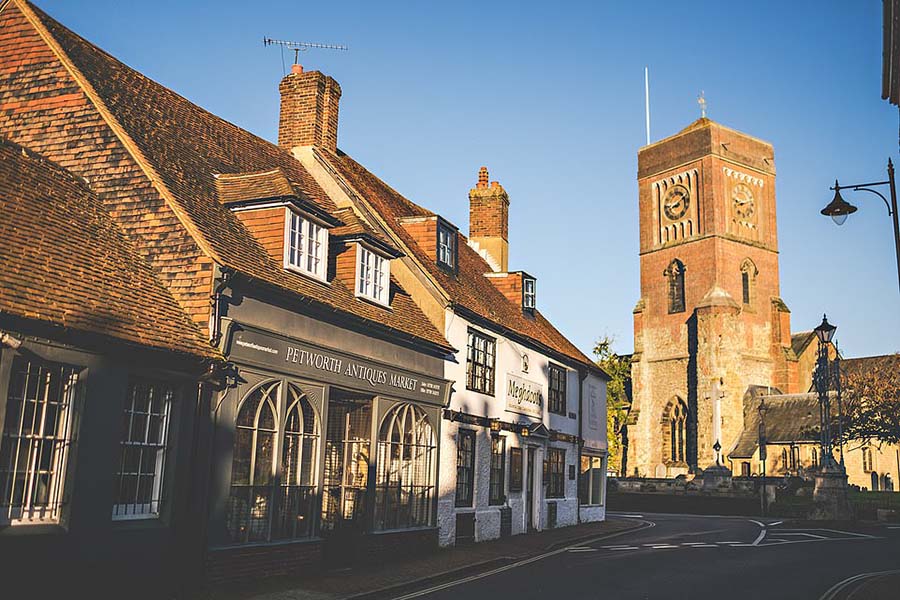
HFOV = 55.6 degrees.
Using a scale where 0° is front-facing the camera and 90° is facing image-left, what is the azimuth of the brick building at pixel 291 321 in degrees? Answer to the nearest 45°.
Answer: approximately 315°

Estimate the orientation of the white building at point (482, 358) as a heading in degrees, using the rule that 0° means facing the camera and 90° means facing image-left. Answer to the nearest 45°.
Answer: approximately 315°

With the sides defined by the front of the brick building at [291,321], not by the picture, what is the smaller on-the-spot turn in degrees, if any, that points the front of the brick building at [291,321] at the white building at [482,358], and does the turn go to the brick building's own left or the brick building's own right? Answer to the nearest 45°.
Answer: approximately 90° to the brick building's own left

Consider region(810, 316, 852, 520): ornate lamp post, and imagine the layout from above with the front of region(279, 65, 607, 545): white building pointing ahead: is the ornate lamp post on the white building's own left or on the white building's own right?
on the white building's own left

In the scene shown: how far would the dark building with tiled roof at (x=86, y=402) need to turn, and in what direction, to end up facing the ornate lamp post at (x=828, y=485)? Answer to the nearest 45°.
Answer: approximately 90° to its left

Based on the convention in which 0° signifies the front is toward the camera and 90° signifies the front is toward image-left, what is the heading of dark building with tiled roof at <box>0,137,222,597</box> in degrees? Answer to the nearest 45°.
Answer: approximately 315°
